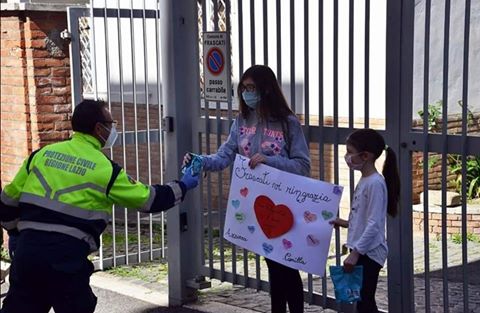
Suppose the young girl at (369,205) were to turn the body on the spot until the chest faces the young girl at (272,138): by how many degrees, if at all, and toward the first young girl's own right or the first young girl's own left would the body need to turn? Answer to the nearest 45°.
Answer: approximately 45° to the first young girl's own right

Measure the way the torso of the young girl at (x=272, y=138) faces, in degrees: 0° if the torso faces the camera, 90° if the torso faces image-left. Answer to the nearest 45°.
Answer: approximately 45°

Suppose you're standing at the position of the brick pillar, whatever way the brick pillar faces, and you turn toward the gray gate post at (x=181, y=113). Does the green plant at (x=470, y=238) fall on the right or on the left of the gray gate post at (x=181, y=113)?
left

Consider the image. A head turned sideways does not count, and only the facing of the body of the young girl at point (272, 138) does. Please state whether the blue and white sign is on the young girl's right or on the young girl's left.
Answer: on the young girl's right

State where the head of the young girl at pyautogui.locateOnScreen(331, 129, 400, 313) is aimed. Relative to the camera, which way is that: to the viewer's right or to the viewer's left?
to the viewer's left

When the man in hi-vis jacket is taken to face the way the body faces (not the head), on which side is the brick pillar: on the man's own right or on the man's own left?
on the man's own left

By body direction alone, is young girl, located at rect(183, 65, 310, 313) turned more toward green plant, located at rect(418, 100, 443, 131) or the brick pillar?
the brick pillar

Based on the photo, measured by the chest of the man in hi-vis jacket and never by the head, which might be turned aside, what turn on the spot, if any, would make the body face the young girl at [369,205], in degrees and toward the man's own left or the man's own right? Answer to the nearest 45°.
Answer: approximately 45° to the man's own right

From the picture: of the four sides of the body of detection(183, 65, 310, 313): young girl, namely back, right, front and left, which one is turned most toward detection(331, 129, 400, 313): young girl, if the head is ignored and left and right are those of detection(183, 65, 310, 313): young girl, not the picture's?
left
